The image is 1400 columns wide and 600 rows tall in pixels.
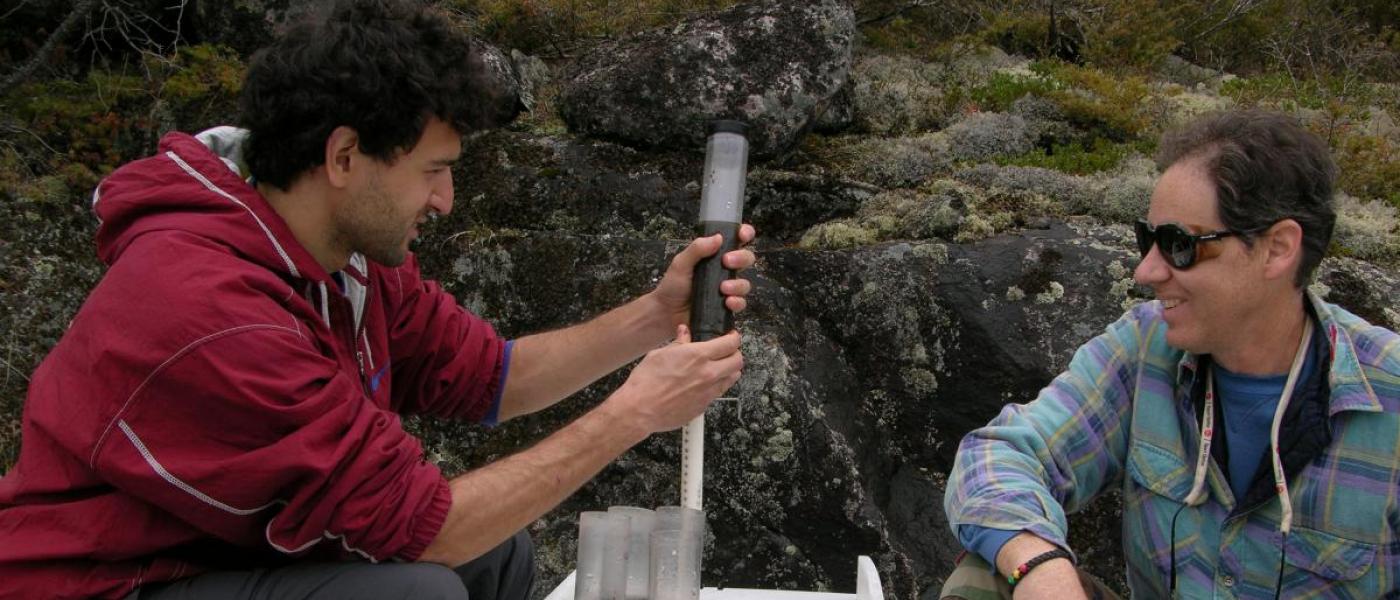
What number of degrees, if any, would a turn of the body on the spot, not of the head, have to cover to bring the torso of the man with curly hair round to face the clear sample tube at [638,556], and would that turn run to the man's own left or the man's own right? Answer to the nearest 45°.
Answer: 0° — they already face it

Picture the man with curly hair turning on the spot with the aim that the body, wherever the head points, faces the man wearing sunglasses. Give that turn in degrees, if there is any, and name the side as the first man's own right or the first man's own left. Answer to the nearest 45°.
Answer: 0° — they already face them

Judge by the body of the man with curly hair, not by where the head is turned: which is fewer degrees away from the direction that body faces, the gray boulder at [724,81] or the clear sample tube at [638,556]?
the clear sample tube

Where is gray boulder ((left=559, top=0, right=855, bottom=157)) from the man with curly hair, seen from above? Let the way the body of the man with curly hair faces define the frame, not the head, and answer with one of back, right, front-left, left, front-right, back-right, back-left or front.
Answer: front-left

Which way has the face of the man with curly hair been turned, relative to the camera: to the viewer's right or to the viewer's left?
to the viewer's right

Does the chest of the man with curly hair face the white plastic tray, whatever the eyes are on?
yes

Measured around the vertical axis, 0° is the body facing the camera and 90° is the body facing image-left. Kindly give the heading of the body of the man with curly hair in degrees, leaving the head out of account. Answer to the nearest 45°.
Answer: approximately 270°

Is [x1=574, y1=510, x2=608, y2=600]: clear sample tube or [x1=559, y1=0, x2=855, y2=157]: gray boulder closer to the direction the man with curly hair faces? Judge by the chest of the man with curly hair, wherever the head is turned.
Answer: the clear sample tube

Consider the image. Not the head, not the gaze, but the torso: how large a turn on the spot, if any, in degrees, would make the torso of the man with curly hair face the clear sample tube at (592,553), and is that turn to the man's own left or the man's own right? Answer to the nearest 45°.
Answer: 0° — they already face it
